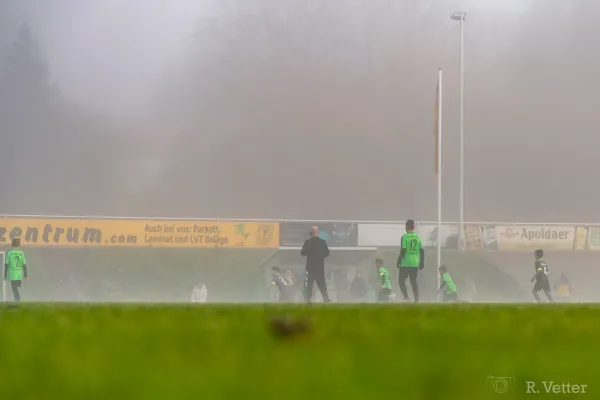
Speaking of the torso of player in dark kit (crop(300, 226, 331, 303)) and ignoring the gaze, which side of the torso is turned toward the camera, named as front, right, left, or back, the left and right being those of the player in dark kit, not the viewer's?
back

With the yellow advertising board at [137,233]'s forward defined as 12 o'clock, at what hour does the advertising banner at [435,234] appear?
The advertising banner is roughly at 9 o'clock from the yellow advertising board.

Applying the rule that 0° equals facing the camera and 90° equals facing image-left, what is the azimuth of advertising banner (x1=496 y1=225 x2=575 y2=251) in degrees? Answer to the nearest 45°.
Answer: approximately 0°

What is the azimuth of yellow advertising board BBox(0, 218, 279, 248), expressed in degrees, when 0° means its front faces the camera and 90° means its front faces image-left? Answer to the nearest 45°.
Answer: approximately 0°

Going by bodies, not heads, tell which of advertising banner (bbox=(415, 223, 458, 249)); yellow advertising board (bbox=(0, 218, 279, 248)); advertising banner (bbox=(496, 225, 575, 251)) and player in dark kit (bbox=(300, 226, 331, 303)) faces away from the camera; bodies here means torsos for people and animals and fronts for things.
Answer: the player in dark kit

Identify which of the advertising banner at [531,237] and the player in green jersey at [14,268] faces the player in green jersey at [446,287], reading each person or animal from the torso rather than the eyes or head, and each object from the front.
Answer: the advertising banner

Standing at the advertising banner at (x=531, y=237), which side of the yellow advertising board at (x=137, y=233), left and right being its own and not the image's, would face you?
left

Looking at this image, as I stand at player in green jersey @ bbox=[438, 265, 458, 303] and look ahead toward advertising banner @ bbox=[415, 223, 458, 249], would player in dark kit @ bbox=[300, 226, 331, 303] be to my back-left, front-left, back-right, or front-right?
back-left
